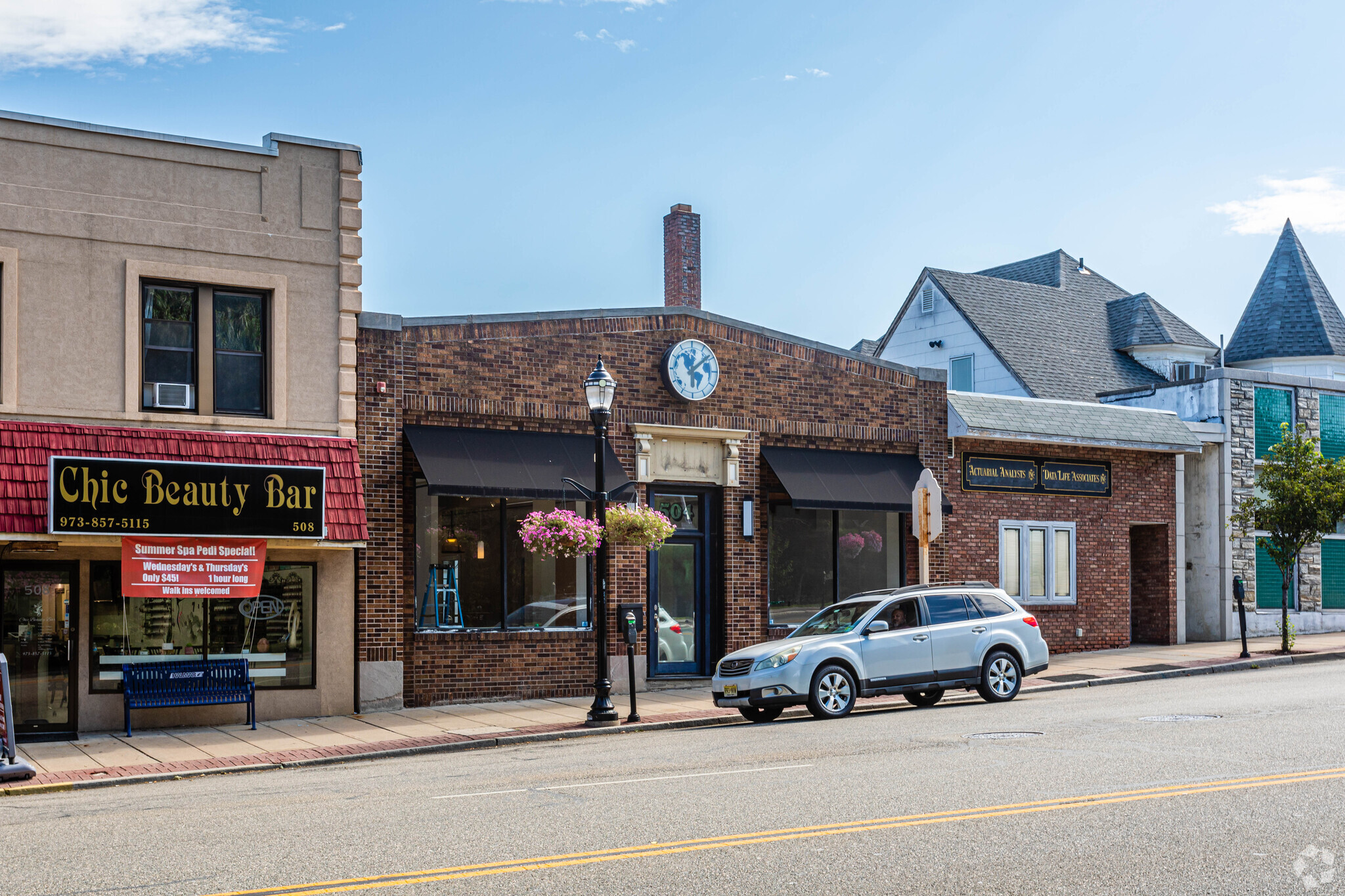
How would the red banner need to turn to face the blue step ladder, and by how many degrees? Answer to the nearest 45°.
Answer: approximately 135° to its left

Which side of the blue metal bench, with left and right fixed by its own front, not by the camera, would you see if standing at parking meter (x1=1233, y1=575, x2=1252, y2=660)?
left

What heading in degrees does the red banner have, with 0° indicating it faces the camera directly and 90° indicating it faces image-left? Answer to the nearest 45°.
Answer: approximately 0°

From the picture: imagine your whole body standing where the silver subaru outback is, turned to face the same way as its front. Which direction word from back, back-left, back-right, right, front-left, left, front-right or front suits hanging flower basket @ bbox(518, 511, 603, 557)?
front-right

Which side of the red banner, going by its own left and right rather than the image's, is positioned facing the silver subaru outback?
left

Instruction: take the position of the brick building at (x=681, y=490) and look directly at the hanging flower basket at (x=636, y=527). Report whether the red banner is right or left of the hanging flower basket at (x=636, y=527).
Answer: right

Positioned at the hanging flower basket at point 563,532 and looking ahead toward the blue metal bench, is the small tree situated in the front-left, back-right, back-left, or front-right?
back-right

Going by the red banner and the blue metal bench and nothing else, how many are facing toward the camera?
2

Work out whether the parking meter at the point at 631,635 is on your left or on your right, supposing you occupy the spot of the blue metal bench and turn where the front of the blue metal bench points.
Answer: on your left

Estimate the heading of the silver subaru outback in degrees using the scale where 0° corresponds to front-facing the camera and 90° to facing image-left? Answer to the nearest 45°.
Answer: approximately 45°
